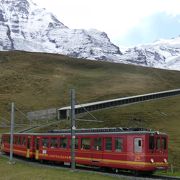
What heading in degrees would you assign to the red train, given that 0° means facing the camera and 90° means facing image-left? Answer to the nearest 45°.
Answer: approximately 315°
